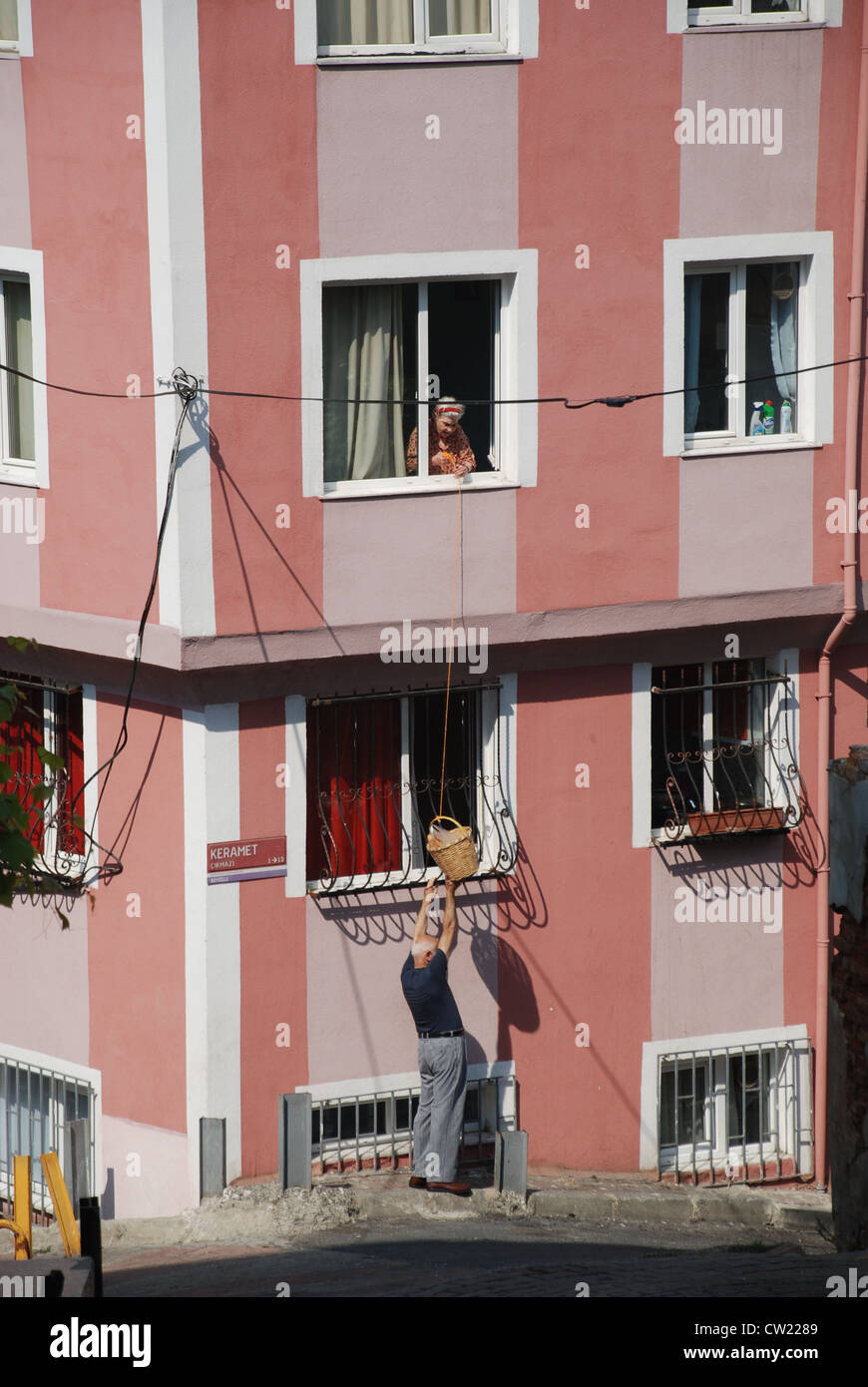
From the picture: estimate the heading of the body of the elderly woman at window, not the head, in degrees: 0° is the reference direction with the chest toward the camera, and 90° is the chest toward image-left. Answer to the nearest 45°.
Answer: approximately 0°

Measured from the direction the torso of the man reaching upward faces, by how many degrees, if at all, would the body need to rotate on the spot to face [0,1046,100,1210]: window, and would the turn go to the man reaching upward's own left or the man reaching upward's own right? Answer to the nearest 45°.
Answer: approximately 90° to the man reaching upward's own left

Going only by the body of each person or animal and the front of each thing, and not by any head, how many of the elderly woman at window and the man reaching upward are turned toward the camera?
1

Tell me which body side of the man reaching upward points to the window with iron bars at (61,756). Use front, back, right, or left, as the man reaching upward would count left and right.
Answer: left

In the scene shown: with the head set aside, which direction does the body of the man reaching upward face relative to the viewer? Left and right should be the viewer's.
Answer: facing away from the viewer and to the right of the viewer
